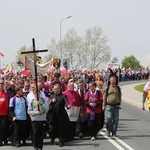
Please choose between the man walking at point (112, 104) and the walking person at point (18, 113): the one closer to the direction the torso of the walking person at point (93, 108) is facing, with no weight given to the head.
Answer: the walking person

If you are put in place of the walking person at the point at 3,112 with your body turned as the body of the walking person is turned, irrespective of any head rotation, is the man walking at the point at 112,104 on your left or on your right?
on your left

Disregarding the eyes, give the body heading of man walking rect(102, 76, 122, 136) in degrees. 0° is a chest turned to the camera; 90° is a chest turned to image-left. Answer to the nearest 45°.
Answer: approximately 0°

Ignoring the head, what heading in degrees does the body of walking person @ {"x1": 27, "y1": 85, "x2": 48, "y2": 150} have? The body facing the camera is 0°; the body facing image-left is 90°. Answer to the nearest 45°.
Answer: approximately 0°

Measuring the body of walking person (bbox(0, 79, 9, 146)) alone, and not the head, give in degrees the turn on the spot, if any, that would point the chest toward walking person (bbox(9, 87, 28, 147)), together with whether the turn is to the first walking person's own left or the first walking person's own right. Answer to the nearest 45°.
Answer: approximately 45° to the first walking person's own left

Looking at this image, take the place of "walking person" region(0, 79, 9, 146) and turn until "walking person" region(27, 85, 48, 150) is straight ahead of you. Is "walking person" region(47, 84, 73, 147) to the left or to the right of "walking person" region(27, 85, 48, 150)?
left

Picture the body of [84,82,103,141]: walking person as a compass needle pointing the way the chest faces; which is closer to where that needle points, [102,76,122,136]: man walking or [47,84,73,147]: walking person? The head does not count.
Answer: the walking person
